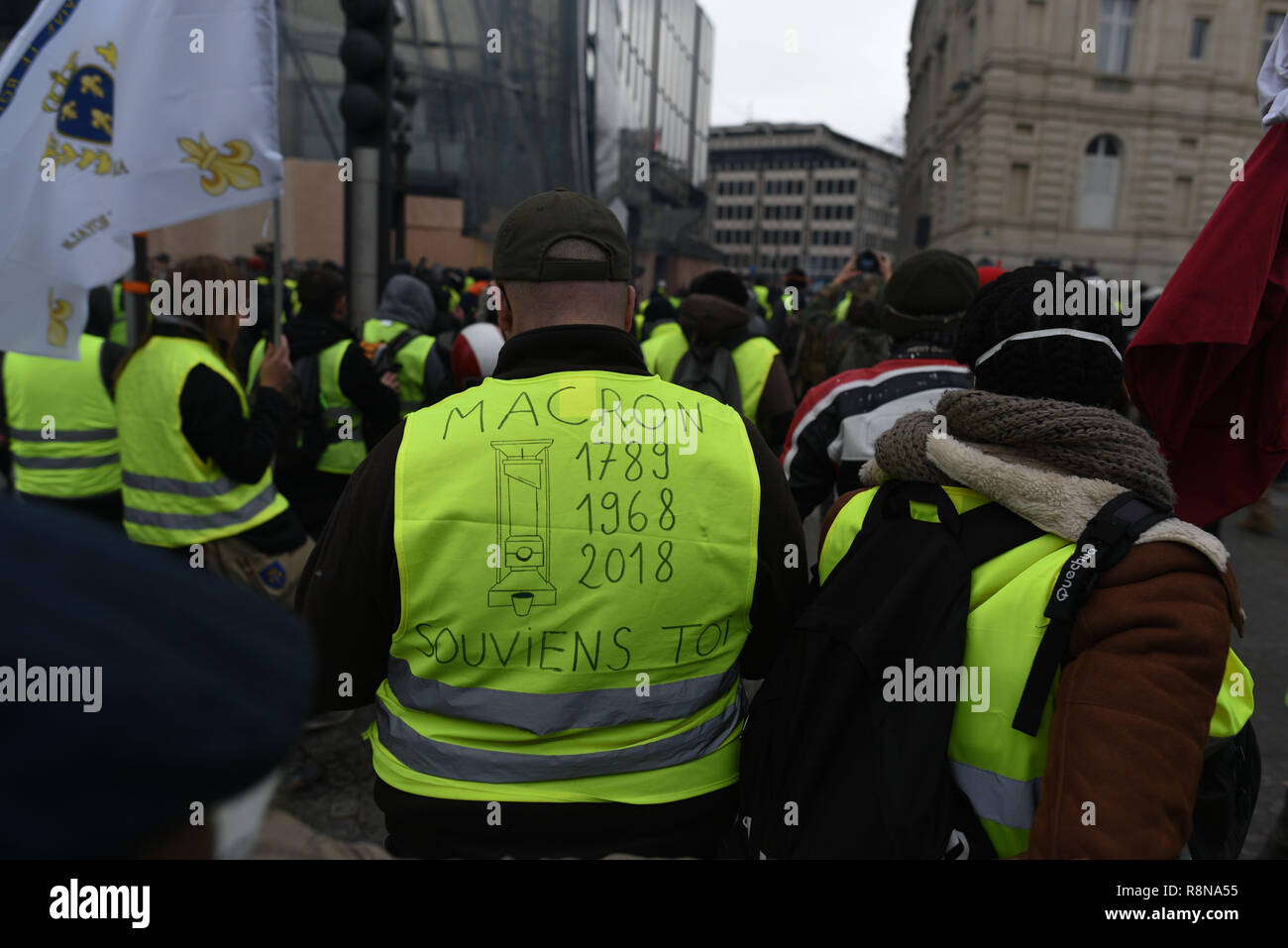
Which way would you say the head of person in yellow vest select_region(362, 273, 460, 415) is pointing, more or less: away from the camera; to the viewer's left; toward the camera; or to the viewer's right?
away from the camera

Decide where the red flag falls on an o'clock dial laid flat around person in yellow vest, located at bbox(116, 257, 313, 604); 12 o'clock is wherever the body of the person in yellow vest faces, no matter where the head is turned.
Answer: The red flag is roughly at 3 o'clock from the person in yellow vest.

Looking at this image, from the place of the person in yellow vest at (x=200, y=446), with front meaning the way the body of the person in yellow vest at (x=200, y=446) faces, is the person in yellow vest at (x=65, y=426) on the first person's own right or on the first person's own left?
on the first person's own left

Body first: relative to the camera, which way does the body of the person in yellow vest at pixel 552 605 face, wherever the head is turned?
away from the camera

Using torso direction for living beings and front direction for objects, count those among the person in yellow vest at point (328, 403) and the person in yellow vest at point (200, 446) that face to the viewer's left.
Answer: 0

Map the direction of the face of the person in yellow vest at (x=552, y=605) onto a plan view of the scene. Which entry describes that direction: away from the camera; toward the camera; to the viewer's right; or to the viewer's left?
away from the camera

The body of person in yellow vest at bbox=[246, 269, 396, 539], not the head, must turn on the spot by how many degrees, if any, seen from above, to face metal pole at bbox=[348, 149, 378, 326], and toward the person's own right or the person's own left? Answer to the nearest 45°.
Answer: approximately 45° to the person's own left

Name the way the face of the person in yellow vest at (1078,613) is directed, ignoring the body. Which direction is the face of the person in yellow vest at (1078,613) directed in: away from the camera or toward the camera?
away from the camera

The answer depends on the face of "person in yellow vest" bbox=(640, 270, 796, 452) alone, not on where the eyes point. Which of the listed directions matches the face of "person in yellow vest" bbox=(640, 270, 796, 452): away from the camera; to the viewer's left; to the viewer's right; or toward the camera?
away from the camera

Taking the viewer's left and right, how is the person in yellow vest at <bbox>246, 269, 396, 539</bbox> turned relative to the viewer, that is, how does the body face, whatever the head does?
facing away from the viewer and to the right of the viewer

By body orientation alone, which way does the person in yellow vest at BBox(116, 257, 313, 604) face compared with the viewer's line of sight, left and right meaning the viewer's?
facing away from the viewer and to the right of the viewer

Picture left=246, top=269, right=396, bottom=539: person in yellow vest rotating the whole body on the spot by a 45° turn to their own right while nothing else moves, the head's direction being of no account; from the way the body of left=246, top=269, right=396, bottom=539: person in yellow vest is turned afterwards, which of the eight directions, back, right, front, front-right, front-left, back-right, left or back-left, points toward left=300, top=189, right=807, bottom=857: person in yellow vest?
right

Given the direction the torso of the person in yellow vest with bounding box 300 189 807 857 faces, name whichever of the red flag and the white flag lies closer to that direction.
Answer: the white flag
